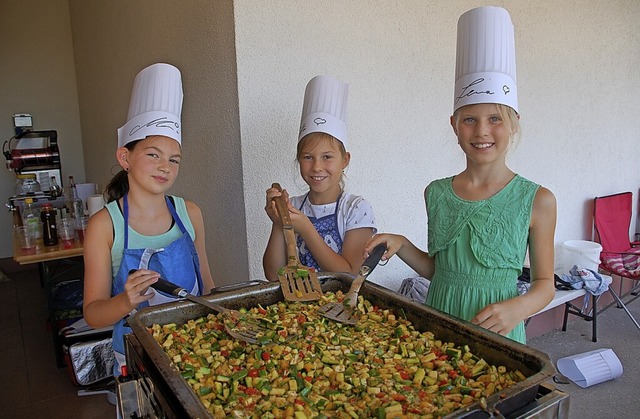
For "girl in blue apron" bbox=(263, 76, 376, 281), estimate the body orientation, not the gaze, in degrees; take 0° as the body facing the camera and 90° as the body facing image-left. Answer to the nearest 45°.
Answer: approximately 45°

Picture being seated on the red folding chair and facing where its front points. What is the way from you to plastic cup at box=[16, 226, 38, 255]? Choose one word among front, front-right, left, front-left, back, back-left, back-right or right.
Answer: right

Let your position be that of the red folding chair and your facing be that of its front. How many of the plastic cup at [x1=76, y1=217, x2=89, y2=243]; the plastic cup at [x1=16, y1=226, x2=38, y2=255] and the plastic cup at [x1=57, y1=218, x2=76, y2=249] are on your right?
3

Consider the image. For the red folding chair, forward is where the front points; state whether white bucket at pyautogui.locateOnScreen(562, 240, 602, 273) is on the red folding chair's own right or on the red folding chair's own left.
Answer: on the red folding chair's own right

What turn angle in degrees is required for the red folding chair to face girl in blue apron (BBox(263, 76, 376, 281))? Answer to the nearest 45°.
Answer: approximately 45° to its right

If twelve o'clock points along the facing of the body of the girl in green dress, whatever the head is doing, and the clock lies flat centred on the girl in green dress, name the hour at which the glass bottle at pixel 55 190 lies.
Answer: The glass bottle is roughly at 4 o'clock from the girl in green dress.

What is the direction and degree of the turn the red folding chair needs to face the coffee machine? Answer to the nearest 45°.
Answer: approximately 90° to its right

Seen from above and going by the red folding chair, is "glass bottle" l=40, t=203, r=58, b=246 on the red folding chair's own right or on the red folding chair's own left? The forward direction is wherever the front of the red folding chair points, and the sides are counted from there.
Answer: on the red folding chair's own right
